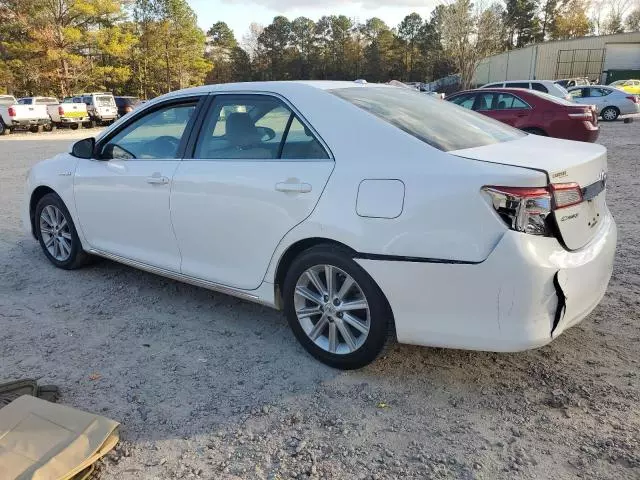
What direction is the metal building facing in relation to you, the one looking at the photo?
facing the viewer and to the left of the viewer

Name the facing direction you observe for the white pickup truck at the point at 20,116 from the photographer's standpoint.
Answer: facing away from the viewer and to the left of the viewer

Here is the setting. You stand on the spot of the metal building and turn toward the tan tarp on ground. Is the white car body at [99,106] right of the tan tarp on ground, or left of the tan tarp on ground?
right

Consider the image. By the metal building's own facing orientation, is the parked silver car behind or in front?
in front

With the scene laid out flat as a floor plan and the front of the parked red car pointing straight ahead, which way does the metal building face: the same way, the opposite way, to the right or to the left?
to the left

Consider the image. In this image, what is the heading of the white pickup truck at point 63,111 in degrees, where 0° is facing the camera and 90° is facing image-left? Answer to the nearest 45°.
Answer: approximately 135°

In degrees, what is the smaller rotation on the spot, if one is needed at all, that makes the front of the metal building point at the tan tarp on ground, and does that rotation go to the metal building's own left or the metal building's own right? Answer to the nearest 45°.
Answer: approximately 45° to the metal building's own left

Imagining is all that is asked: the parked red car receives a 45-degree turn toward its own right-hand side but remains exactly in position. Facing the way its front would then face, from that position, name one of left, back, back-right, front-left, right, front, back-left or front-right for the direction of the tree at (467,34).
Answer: front

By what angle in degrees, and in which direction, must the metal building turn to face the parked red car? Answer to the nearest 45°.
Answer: approximately 45° to its left

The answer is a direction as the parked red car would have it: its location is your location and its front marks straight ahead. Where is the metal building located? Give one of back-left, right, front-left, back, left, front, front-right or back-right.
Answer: front-right

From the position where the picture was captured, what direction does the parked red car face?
facing away from the viewer and to the left of the viewer

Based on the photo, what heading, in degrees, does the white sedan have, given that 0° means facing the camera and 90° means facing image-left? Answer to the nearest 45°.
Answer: approximately 135°

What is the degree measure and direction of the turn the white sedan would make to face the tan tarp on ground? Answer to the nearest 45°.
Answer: approximately 90° to its left

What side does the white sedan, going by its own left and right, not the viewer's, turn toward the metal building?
right

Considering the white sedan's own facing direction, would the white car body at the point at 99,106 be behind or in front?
in front
